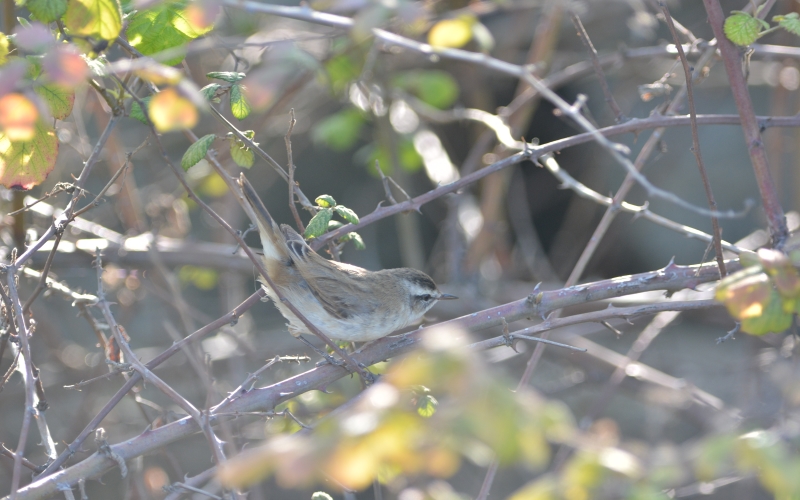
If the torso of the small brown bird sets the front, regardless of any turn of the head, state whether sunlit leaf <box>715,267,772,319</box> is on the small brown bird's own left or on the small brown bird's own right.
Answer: on the small brown bird's own right

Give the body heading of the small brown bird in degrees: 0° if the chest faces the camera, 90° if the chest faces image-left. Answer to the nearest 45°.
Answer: approximately 270°

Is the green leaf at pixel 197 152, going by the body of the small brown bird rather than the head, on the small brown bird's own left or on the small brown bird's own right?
on the small brown bird's own right
